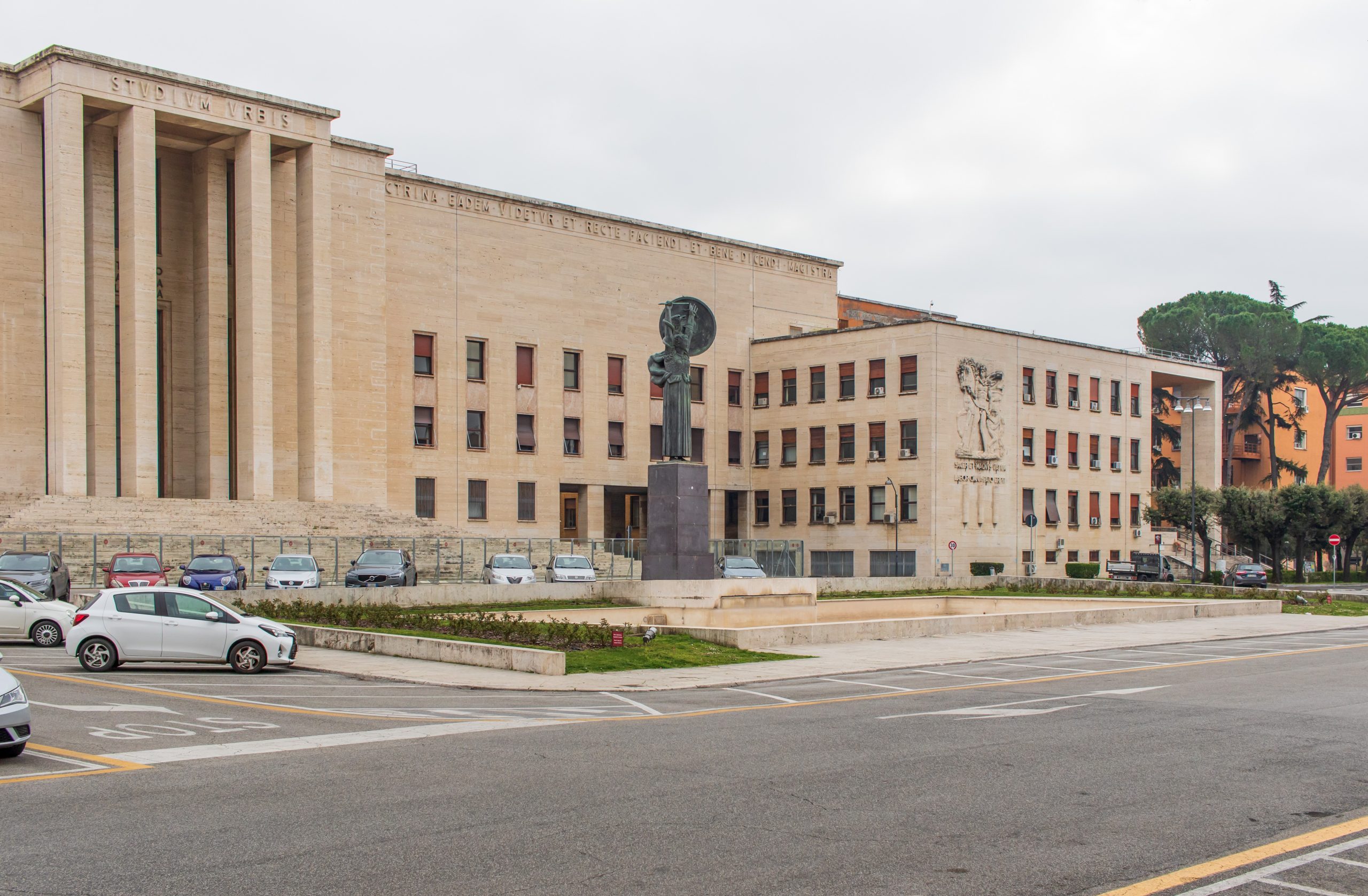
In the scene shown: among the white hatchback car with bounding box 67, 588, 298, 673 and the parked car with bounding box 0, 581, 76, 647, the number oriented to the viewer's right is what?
2

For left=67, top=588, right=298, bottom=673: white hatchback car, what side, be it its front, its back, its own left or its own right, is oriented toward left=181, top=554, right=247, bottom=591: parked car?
left

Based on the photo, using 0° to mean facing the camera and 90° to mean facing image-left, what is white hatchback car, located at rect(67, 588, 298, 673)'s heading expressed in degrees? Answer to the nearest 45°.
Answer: approximately 270°

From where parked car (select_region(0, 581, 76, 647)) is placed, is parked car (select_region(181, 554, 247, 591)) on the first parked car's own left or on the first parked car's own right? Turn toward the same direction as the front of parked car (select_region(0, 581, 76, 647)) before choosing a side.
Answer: on the first parked car's own left

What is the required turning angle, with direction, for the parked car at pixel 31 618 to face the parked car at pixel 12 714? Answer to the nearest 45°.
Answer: approximately 90° to its right

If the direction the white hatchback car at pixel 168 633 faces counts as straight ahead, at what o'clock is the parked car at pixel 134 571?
The parked car is roughly at 9 o'clock from the white hatchback car.

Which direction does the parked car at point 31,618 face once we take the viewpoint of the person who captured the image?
facing to the right of the viewer

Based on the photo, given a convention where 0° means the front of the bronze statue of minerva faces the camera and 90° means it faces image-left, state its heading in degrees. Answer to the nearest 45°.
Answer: approximately 315°
